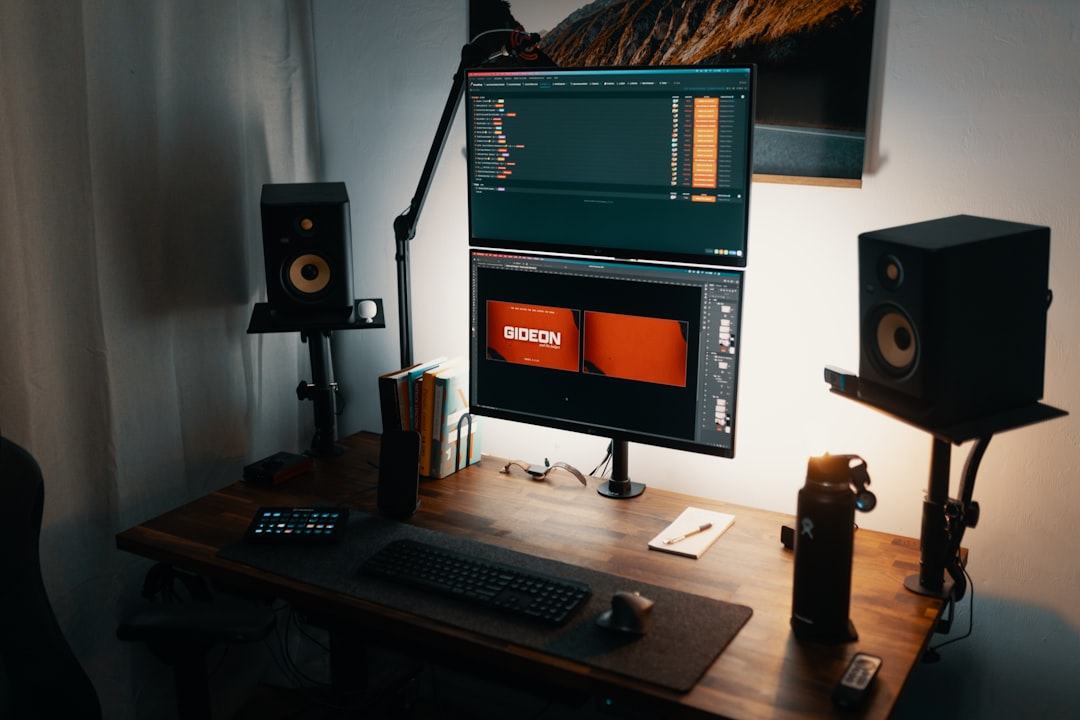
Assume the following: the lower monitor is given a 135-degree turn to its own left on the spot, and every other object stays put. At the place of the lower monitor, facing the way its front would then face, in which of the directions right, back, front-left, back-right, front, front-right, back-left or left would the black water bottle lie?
front-right

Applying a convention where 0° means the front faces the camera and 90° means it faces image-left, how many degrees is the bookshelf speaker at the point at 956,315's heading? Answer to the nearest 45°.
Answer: approximately 45°

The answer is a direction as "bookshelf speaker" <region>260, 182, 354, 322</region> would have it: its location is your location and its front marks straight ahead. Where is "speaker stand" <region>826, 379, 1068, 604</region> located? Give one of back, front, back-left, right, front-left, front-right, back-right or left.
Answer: front-left

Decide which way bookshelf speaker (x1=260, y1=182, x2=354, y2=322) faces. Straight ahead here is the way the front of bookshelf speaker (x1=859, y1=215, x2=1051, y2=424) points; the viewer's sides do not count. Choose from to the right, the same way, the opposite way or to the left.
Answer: to the left

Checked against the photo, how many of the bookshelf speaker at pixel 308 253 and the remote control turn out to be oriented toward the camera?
1

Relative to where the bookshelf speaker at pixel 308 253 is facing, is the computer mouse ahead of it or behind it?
ahead

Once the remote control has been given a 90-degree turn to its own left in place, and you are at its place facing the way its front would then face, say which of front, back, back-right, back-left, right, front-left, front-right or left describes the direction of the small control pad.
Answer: front-left

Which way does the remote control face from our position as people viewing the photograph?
facing away from the viewer and to the right of the viewer
